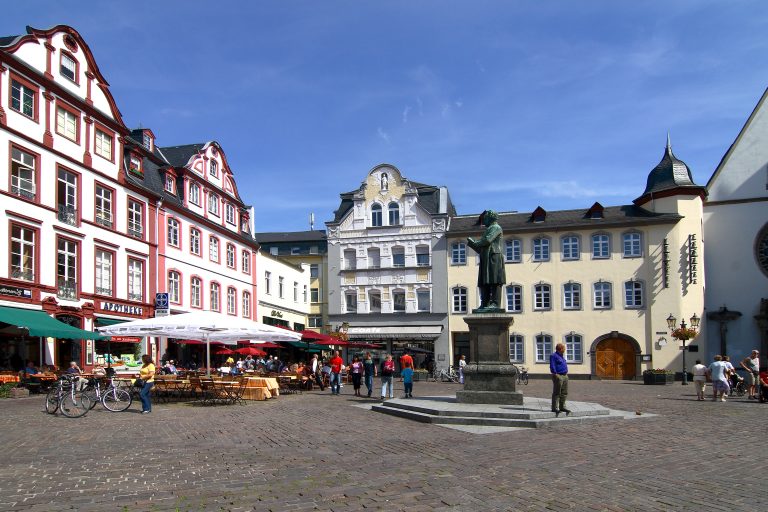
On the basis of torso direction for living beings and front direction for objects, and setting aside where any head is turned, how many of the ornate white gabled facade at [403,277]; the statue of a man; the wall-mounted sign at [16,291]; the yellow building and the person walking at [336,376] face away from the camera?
0

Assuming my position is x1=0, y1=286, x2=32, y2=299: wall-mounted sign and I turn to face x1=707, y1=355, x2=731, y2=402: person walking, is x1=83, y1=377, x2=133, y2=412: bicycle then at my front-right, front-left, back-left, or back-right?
front-right

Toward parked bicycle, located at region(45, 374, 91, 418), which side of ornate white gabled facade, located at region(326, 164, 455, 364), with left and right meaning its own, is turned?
front

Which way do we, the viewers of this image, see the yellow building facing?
facing the viewer

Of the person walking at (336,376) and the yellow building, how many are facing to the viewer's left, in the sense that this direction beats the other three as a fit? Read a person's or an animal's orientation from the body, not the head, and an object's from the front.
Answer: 0

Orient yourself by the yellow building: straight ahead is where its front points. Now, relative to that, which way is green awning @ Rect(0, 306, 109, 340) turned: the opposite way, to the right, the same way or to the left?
to the left

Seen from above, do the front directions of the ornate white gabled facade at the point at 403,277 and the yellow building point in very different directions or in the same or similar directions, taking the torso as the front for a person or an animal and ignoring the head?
same or similar directions

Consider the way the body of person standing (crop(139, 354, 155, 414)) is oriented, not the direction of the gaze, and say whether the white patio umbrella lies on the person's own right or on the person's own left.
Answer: on the person's own right

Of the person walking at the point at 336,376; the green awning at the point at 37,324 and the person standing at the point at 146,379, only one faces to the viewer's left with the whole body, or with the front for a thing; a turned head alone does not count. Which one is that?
the person standing at the point at 146,379

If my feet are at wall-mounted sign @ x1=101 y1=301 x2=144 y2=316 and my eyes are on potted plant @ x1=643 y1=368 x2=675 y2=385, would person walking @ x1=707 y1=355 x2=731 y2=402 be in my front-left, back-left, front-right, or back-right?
front-right
